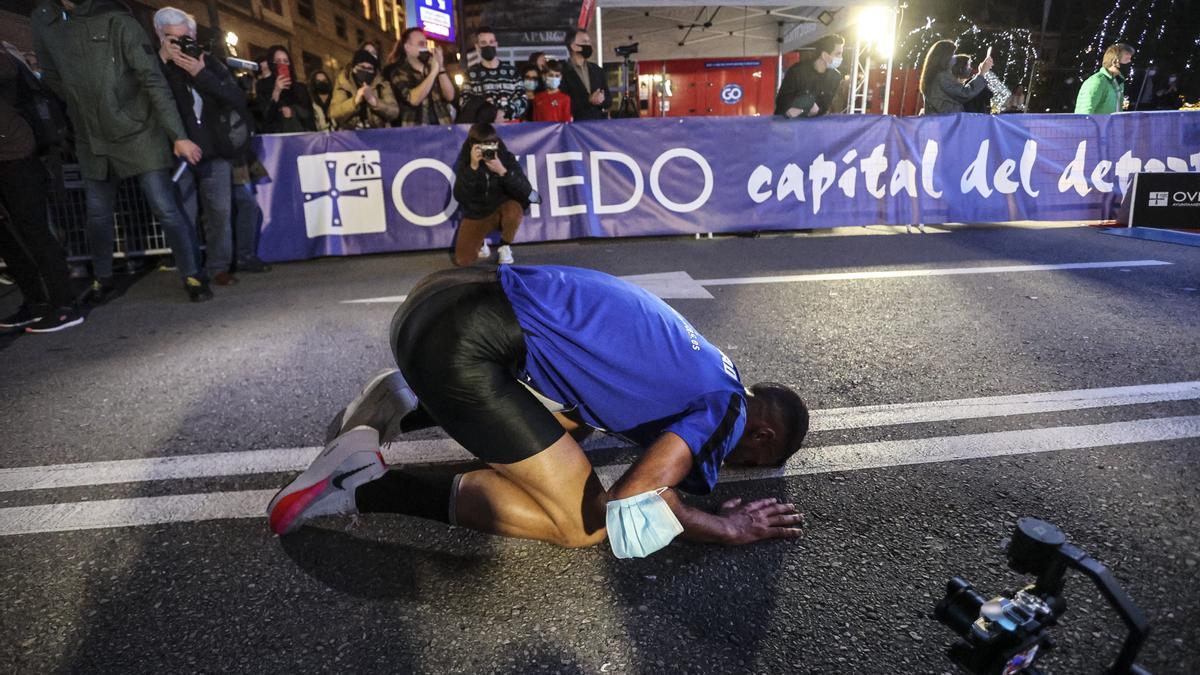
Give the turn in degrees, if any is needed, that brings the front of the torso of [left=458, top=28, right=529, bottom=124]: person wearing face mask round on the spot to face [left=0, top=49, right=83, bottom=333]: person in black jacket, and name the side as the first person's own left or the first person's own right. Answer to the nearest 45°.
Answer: approximately 45° to the first person's own right

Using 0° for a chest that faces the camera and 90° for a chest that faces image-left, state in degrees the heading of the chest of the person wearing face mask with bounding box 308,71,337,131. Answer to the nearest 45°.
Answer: approximately 0°

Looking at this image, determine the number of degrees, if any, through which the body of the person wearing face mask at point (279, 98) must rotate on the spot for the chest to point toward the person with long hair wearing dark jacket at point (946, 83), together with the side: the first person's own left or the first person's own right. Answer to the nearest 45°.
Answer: approximately 90° to the first person's own left

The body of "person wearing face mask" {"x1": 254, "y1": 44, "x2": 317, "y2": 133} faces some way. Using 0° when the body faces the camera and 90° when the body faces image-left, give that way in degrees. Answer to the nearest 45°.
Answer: approximately 0°

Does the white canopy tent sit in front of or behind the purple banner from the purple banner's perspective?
behind

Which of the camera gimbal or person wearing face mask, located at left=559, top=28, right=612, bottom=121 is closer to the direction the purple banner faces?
the camera gimbal

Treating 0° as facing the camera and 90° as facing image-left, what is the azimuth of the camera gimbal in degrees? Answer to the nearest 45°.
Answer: approximately 135°
